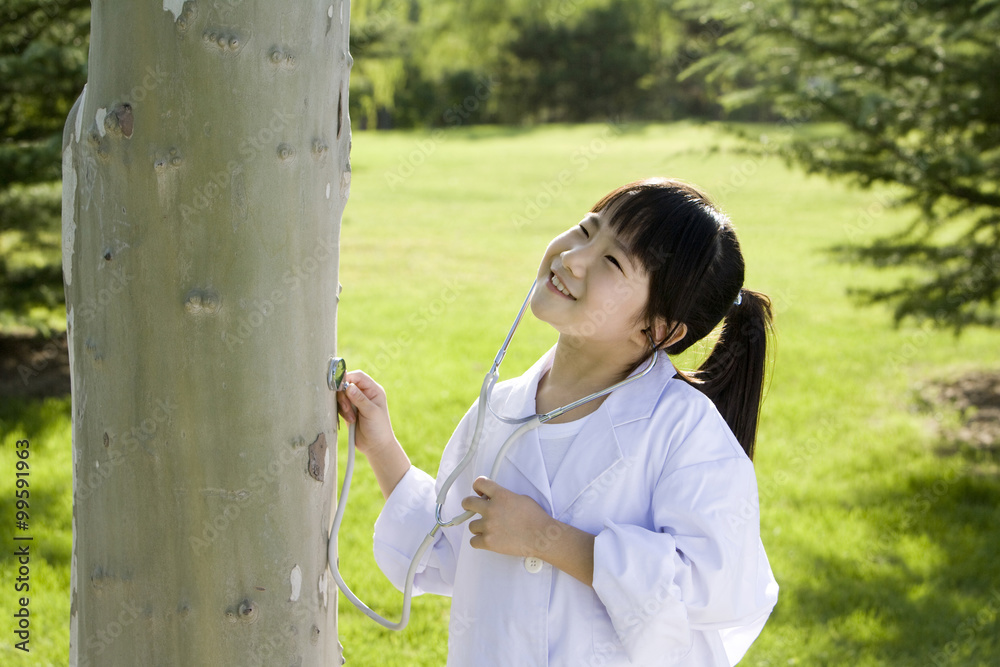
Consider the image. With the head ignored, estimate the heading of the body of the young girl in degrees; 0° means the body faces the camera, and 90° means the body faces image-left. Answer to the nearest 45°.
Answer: approximately 45°

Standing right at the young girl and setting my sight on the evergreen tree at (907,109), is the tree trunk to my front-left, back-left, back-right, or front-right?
back-left

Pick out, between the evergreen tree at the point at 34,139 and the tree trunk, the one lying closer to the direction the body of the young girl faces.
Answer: the tree trunk
